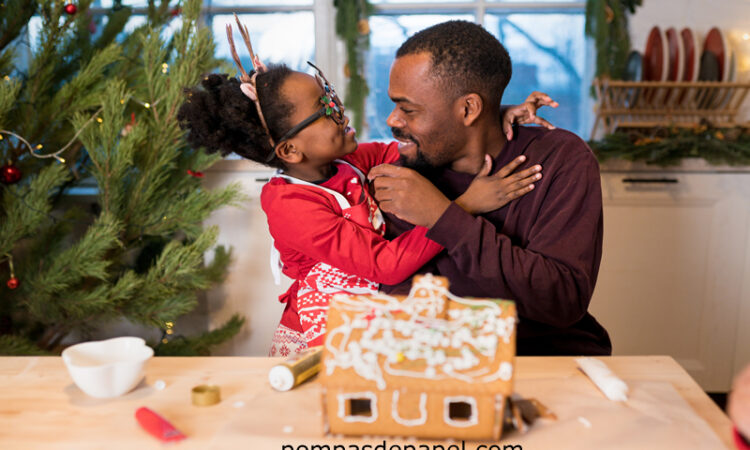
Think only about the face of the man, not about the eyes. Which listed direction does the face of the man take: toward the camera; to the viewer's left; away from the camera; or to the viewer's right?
to the viewer's left

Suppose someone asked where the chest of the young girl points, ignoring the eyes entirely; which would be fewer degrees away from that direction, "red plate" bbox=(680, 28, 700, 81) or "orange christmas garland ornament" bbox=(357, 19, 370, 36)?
the red plate

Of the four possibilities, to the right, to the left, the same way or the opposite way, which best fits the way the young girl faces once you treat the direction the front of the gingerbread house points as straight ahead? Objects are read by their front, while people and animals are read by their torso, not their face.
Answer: to the left

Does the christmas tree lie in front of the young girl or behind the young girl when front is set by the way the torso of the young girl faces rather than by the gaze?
behind

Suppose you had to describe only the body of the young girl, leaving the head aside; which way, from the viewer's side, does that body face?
to the viewer's right

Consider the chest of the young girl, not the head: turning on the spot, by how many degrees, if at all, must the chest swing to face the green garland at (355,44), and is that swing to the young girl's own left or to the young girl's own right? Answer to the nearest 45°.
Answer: approximately 90° to the young girl's own left

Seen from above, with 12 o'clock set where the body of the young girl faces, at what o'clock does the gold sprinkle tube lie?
The gold sprinkle tube is roughly at 3 o'clock from the young girl.

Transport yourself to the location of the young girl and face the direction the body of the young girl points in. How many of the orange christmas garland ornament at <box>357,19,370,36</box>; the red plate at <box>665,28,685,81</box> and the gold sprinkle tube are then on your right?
1

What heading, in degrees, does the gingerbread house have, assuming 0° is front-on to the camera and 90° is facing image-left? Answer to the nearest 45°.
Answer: approximately 0°

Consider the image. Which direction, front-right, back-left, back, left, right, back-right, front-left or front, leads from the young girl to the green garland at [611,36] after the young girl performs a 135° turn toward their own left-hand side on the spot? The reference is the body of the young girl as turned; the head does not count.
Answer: right

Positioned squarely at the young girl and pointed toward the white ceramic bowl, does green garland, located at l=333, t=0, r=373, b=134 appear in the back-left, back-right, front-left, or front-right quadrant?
back-right

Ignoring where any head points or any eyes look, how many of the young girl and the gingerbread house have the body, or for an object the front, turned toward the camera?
1

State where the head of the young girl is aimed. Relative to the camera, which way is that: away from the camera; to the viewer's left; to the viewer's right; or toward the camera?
to the viewer's right

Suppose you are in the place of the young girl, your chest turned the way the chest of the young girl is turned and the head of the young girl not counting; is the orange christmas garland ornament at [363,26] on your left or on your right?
on your left
